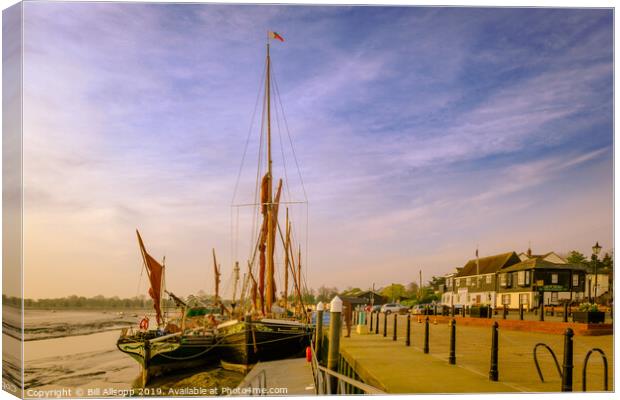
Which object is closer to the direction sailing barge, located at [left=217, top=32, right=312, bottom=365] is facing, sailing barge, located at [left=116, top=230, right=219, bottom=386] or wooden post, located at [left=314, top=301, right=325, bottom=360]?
the sailing barge

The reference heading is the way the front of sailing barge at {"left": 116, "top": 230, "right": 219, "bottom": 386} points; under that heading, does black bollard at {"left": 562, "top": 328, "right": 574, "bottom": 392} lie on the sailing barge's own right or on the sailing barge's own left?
on the sailing barge's own right
